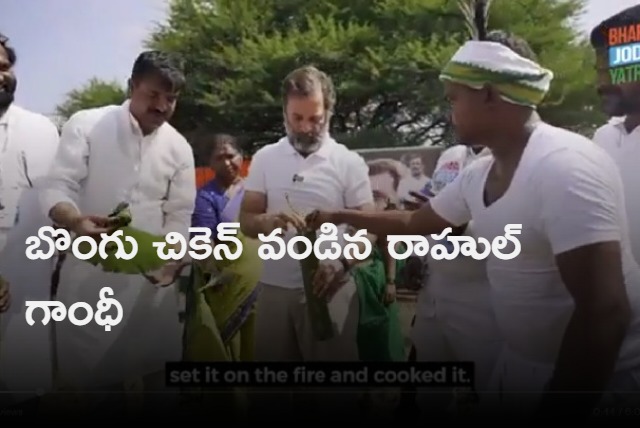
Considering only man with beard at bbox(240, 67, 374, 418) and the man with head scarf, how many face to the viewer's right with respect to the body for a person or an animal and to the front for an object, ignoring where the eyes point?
0

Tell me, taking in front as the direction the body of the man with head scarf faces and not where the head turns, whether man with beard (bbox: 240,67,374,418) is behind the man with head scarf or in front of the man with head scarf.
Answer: in front

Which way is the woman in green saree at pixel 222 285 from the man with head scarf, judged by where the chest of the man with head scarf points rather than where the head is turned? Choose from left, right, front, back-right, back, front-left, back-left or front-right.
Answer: front-right

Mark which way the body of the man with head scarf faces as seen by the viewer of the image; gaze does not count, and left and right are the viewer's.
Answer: facing the viewer and to the left of the viewer

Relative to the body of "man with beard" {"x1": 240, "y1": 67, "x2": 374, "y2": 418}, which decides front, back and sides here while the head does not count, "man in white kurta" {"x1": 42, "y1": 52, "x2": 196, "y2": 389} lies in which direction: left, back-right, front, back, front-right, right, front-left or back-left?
right

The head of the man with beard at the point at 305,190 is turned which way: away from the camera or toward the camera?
toward the camera

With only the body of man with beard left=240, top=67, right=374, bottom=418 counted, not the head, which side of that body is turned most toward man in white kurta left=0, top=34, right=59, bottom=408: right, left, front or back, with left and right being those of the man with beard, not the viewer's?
right

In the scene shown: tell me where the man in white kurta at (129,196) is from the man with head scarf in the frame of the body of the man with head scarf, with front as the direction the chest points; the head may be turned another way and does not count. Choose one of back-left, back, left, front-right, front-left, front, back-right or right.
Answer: front-right

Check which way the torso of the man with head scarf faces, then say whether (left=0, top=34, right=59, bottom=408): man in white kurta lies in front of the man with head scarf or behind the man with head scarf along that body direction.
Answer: in front

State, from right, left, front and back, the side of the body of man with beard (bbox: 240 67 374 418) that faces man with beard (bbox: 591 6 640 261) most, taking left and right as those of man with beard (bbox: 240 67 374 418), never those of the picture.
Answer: left

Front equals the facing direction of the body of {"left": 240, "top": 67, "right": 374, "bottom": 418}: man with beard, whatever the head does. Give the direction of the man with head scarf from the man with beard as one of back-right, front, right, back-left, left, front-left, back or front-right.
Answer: left

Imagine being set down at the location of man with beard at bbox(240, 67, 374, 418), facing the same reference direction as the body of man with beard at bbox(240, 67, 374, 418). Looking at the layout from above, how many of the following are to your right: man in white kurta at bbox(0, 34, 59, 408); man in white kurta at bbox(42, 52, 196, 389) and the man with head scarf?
2

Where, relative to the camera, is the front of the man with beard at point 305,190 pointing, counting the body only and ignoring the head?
toward the camera
